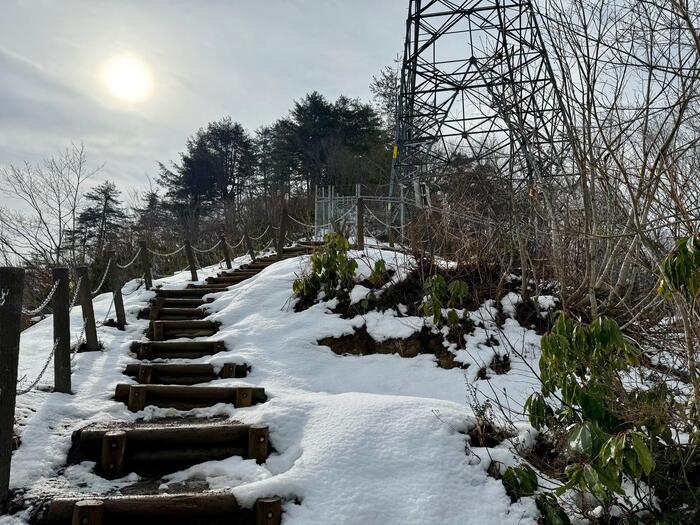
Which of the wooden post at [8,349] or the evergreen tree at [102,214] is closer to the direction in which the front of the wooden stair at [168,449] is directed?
the wooden post

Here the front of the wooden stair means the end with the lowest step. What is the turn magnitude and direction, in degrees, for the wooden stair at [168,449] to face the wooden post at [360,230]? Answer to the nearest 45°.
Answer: approximately 135° to its left

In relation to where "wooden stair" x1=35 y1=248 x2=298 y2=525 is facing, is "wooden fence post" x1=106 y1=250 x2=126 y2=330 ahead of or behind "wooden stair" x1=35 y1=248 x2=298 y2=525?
behind

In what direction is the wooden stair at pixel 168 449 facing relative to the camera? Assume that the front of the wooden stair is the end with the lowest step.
toward the camera

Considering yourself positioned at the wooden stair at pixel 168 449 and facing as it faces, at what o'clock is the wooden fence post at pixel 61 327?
The wooden fence post is roughly at 5 o'clock from the wooden stair.

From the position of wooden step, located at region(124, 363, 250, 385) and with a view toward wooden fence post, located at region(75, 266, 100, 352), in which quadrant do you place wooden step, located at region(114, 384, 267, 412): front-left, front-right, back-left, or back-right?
back-left
